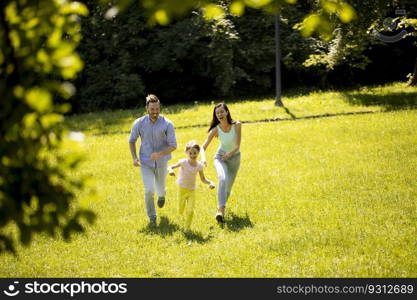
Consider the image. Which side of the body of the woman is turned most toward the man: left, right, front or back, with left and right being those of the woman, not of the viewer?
right

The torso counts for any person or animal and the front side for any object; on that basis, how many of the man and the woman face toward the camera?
2

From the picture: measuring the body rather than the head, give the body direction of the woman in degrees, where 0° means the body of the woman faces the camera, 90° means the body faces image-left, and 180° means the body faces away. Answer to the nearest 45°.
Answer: approximately 0°

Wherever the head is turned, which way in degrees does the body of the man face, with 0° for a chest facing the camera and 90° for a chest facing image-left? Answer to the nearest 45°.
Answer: approximately 0°

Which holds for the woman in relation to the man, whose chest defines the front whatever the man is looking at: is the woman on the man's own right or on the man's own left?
on the man's own left
